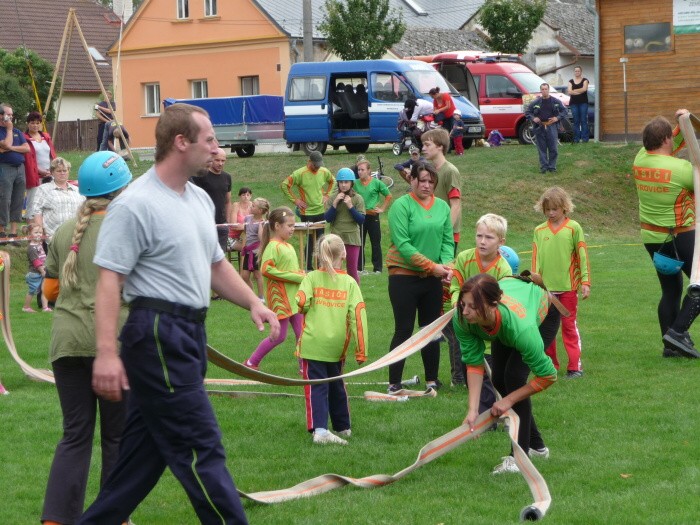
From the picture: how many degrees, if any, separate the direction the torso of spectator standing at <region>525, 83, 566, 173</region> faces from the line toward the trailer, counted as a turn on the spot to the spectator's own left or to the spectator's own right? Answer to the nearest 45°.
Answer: approximately 135° to the spectator's own right

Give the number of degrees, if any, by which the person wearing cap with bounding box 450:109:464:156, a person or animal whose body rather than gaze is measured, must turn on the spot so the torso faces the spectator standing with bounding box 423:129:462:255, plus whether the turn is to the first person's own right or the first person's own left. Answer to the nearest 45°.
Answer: approximately 45° to the first person's own left

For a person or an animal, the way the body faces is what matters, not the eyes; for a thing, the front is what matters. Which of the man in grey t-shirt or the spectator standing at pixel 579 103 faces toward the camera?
the spectator standing

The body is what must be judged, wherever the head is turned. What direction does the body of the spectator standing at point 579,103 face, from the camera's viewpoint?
toward the camera

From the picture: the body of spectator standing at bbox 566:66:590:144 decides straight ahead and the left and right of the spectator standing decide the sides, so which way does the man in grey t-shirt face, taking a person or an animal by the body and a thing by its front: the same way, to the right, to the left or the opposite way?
to the left

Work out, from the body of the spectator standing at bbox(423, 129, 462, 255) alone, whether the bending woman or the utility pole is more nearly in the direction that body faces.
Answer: the bending woman

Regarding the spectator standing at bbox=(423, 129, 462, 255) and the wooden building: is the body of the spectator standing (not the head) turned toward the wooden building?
no

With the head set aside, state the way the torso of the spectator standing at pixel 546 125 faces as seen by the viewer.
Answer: toward the camera

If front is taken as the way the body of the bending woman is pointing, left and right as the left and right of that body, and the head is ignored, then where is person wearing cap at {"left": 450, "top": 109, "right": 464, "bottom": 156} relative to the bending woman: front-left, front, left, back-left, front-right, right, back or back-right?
back-right

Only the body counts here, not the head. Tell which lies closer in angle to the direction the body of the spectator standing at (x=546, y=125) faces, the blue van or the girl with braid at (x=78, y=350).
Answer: the girl with braid

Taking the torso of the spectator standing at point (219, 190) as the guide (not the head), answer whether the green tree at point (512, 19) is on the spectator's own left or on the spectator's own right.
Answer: on the spectator's own left

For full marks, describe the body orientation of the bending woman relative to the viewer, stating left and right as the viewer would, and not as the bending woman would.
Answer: facing the viewer and to the left of the viewer

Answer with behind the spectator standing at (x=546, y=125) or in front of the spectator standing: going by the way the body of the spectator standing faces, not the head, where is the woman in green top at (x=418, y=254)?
in front

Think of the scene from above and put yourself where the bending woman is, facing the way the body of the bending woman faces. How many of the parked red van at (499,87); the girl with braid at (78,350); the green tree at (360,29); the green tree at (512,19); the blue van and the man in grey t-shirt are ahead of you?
2

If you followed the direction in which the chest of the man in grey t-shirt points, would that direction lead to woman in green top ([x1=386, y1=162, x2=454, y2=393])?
no

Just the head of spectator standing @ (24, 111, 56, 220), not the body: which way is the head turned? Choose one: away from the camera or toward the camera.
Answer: toward the camera

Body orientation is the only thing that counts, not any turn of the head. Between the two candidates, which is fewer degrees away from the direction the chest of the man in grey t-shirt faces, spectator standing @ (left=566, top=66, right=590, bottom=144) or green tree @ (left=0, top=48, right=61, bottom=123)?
the spectator standing
